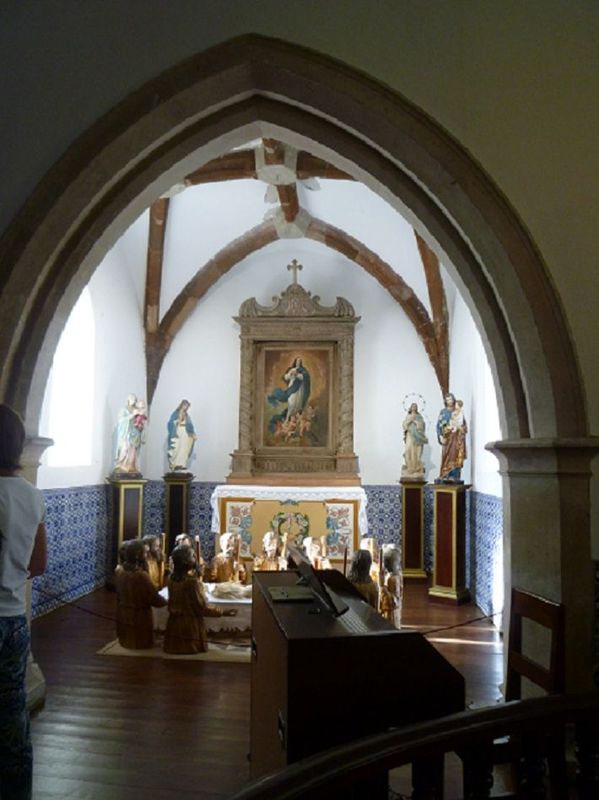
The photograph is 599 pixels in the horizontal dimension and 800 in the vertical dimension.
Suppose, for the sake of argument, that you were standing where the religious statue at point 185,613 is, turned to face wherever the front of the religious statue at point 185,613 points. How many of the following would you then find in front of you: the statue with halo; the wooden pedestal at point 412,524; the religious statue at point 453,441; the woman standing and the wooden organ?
3

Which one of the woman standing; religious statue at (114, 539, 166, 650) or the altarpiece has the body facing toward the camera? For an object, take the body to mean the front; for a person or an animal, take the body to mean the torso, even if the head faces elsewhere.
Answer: the altarpiece

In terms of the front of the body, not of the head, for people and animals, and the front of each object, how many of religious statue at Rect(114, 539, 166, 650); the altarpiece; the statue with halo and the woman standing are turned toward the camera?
2

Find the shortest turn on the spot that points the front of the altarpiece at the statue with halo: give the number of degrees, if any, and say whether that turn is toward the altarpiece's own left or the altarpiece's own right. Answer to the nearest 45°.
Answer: approximately 45° to the altarpiece's own left

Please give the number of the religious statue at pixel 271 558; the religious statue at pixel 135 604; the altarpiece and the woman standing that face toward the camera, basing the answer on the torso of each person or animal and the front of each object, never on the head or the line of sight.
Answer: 2

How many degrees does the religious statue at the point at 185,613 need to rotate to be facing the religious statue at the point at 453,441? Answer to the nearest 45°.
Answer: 0° — it already faces it

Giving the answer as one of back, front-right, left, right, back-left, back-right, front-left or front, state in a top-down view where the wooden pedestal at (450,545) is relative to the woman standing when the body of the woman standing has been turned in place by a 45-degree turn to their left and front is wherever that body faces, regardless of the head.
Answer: right

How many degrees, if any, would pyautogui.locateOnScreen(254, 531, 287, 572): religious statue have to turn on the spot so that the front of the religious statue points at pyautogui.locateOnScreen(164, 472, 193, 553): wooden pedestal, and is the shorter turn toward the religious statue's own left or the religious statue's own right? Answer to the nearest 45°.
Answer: approximately 135° to the religious statue's own right

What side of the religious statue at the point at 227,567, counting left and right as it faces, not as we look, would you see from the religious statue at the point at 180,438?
back

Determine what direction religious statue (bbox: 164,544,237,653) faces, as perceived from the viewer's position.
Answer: facing away from the viewer and to the right of the viewer

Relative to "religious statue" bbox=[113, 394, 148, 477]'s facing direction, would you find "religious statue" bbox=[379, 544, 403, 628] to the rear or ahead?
ahead
